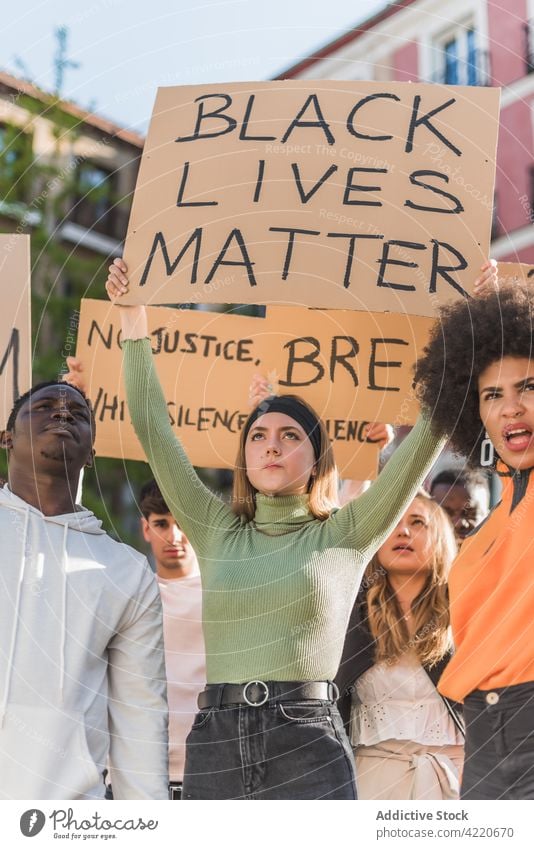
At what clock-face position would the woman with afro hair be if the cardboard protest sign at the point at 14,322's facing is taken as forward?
The woman with afro hair is roughly at 10 o'clock from the cardboard protest sign.

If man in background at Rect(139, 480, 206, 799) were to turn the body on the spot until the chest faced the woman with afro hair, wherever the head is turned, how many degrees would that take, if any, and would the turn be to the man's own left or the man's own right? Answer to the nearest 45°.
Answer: approximately 45° to the man's own left

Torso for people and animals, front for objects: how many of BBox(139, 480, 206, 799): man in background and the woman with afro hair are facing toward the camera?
2

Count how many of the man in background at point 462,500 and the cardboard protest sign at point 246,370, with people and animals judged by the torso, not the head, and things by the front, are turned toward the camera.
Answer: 2
